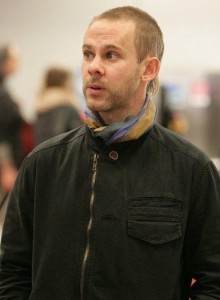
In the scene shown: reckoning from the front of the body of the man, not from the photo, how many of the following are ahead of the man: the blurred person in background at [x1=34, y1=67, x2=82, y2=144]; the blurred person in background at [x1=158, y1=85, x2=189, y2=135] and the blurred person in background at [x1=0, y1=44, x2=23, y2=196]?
0

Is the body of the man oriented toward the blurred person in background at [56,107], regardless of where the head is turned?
no

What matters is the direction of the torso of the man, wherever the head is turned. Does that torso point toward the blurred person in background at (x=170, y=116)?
no

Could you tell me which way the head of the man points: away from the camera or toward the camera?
toward the camera

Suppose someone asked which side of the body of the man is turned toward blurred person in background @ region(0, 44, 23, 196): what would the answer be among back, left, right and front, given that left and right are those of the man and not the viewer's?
back

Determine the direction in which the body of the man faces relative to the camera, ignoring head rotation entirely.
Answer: toward the camera

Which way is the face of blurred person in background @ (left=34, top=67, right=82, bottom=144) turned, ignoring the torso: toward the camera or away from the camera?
away from the camera
